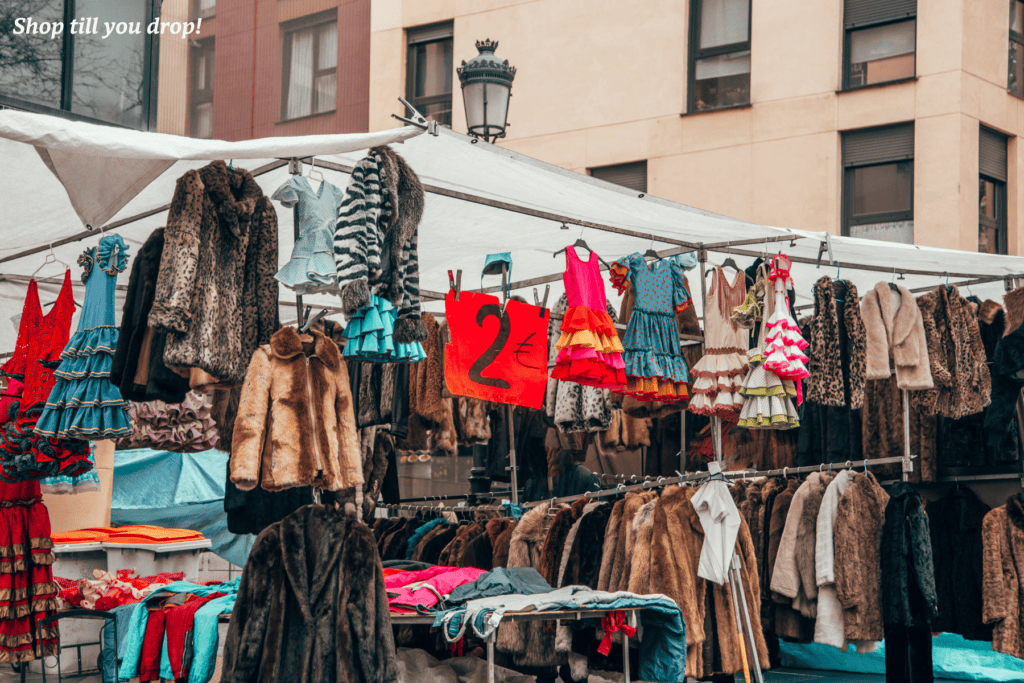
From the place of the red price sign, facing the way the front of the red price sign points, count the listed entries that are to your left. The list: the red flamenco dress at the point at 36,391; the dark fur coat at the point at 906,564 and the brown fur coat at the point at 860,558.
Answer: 2

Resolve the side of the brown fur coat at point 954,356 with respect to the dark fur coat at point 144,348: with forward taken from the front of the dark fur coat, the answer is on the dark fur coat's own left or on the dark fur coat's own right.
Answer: on the dark fur coat's own left

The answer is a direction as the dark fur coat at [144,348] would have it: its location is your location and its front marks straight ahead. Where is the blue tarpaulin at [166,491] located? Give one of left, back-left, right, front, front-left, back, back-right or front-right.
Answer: back-left
